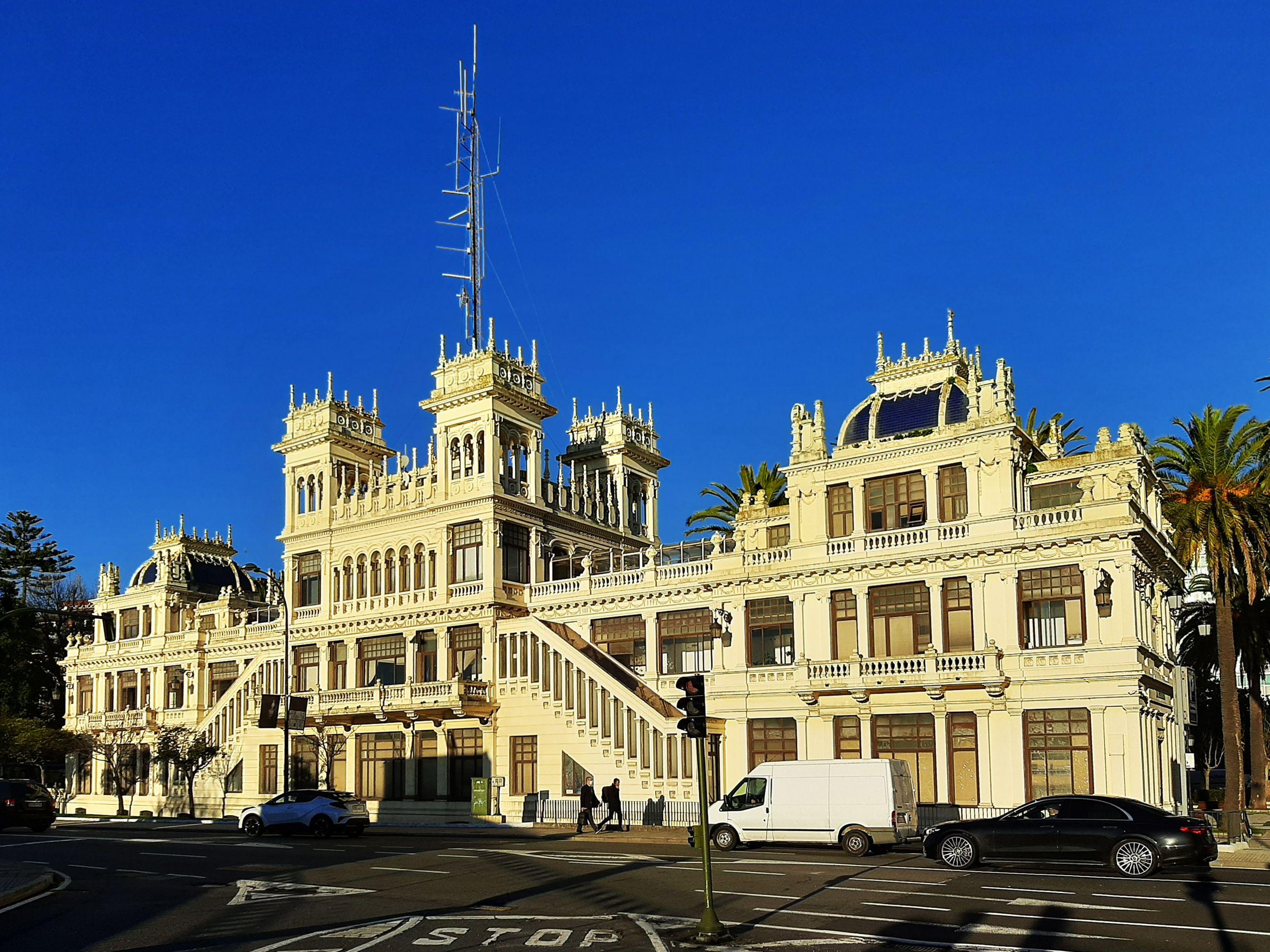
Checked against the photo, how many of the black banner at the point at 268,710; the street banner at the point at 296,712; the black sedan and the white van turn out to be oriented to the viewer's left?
2

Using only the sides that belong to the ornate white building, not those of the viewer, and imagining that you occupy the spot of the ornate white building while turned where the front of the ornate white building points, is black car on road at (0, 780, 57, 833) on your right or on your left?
on your right

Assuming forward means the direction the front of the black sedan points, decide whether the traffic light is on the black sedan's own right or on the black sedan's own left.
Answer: on the black sedan's own left

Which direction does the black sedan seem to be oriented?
to the viewer's left

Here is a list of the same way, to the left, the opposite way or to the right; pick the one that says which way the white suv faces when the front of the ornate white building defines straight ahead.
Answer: to the right

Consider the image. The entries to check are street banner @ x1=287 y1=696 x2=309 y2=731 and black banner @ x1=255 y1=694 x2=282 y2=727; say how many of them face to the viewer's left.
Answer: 0

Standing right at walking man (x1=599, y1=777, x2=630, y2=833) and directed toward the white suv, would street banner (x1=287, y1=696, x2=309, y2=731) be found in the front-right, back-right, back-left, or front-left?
front-right

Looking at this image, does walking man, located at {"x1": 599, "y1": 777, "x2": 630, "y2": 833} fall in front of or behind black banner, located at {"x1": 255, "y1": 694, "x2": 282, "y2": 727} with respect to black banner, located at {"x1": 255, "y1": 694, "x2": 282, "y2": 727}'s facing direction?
in front

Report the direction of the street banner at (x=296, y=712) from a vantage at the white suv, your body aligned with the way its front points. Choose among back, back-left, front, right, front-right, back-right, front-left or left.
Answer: front-right

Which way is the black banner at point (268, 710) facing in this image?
toward the camera

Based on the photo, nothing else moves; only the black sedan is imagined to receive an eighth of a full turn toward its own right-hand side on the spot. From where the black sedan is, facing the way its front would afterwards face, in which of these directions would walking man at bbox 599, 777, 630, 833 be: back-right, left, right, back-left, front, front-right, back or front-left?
front

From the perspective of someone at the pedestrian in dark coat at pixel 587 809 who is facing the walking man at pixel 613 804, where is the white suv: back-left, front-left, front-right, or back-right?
back-right

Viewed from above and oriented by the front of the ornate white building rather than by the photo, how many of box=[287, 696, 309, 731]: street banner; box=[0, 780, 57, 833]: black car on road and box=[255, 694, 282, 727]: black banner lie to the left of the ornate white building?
0

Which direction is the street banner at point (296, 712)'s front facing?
toward the camera

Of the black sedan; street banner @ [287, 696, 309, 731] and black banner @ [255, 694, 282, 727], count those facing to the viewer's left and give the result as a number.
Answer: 1

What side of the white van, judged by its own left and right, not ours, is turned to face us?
left

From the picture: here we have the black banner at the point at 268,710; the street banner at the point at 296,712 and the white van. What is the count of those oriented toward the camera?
2
